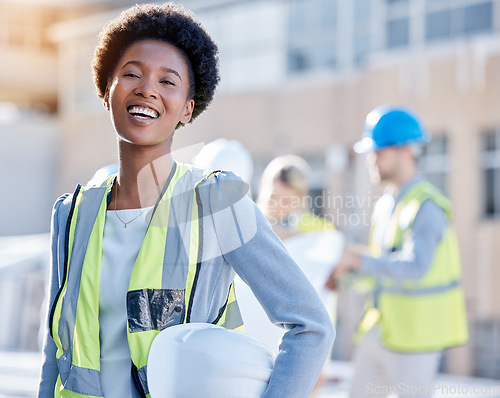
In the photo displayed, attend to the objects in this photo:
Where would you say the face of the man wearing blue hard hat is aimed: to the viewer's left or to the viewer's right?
to the viewer's left

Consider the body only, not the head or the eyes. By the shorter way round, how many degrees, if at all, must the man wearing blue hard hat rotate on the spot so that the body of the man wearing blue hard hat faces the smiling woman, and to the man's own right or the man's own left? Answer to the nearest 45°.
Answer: approximately 90° to the man's own left

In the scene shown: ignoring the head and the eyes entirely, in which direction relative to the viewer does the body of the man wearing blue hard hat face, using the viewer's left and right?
facing to the left of the viewer

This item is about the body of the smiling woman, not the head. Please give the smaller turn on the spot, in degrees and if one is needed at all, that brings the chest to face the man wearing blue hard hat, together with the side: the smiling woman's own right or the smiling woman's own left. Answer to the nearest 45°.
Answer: approximately 180°

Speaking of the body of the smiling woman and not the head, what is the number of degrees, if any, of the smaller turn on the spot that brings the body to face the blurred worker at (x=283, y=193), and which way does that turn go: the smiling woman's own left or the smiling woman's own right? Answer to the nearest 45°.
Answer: approximately 135° to the smiling woman's own right

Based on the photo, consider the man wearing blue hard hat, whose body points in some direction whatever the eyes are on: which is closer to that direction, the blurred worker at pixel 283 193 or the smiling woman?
the blurred worker

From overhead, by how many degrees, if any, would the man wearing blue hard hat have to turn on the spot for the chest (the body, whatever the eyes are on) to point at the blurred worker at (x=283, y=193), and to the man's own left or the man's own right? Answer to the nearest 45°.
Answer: approximately 45° to the man's own right
